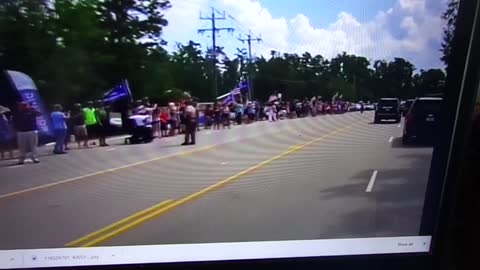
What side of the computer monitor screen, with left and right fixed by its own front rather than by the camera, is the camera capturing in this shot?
front
